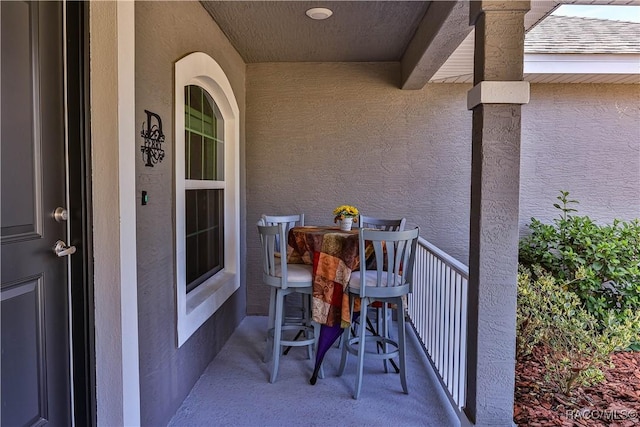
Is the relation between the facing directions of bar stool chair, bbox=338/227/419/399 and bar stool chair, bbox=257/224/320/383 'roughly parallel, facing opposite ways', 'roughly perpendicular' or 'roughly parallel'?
roughly perpendicular

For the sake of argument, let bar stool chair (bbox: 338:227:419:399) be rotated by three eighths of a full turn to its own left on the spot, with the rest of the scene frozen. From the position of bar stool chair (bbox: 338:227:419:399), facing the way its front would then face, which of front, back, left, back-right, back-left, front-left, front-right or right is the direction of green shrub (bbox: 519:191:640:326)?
back-left

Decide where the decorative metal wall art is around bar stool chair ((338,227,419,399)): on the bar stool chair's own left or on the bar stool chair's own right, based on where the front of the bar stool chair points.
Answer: on the bar stool chair's own left

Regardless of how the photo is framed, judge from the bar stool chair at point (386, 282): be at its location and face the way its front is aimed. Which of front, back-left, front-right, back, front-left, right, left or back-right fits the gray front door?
left

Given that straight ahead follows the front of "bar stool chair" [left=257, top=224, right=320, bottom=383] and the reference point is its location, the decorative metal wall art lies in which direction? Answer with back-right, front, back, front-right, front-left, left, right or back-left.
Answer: back

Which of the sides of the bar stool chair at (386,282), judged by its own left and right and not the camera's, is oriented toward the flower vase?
front

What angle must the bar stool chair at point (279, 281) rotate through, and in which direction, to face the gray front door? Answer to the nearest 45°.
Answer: approximately 180°

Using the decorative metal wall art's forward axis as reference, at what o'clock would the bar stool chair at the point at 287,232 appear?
The bar stool chair is roughly at 9 o'clock from the decorative metal wall art.

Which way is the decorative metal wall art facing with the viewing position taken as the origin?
facing the viewer and to the right of the viewer

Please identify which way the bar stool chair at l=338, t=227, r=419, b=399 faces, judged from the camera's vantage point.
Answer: facing away from the viewer and to the left of the viewer

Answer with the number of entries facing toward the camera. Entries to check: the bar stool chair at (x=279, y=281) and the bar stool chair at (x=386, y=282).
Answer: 0

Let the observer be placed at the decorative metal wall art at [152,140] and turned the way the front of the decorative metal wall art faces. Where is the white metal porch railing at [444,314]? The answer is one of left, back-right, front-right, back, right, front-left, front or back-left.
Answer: front-left

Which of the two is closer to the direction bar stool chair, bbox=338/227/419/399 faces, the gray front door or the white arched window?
the white arched window

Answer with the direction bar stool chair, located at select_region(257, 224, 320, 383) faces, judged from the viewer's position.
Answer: facing away from the viewer and to the right of the viewer
